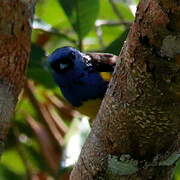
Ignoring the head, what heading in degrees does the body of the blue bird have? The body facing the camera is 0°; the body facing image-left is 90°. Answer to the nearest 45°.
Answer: approximately 45°
